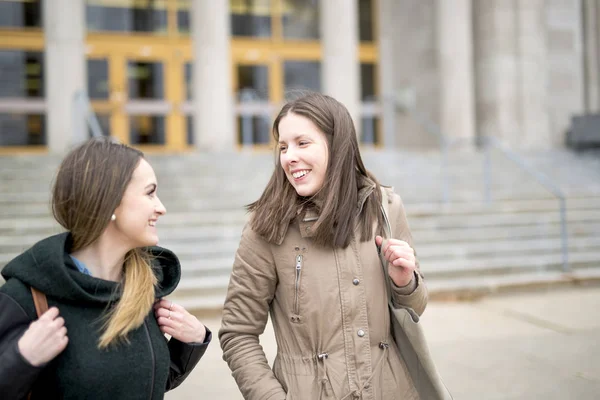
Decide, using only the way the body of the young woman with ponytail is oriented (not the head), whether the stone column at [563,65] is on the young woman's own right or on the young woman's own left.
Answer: on the young woman's own left

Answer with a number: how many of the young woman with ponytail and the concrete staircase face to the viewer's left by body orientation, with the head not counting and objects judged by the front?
0

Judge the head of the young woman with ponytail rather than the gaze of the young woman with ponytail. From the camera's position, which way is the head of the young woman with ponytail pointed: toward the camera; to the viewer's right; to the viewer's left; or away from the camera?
to the viewer's right

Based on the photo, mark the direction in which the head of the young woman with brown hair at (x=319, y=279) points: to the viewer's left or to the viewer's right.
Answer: to the viewer's left

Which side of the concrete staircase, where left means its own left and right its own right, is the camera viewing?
front

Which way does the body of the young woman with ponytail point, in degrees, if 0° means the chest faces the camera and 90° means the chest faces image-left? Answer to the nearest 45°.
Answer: approximately 315°

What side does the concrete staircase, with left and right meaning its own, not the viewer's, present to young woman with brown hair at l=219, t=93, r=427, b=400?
front

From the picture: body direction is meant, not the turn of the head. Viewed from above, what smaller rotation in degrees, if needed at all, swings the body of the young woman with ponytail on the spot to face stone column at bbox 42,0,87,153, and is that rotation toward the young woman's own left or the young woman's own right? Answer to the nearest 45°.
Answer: approximately 135° to the young woman's own left

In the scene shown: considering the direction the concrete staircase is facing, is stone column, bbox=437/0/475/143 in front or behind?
behind
